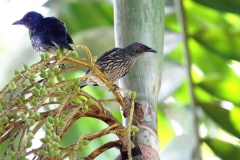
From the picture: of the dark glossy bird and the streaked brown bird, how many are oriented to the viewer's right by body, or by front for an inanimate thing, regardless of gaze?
1

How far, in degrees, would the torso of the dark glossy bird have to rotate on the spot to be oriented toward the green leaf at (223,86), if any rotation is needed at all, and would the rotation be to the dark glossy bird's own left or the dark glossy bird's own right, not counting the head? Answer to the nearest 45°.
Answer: approximately 180°

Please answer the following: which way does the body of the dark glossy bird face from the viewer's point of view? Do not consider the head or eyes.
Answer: to the viewer's left

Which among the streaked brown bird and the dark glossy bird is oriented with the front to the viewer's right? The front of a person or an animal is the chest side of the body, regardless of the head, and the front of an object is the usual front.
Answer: the streaked brown bird

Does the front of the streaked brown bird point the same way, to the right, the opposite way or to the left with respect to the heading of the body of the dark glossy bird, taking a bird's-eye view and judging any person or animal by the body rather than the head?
the opposite way

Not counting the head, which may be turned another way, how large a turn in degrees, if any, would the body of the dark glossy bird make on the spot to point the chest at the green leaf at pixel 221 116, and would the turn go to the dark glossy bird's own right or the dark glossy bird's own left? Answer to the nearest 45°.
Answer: approximately 180°

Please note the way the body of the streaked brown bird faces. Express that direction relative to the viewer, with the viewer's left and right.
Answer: facing to the right of the viewer

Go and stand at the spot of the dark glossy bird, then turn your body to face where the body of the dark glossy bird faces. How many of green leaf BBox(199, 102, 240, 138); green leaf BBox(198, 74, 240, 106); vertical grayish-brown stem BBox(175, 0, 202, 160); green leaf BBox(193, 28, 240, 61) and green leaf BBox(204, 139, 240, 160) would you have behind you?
5
